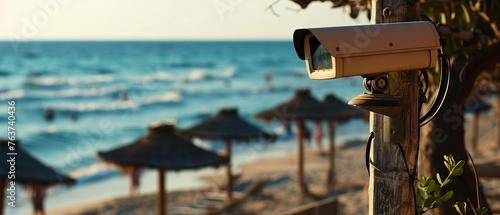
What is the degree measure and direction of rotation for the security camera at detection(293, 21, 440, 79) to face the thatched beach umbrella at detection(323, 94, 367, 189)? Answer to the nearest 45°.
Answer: approximately 135° to its right

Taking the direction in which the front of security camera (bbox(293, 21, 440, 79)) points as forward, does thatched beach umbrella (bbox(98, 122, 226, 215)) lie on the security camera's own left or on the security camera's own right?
on the security camera's own right

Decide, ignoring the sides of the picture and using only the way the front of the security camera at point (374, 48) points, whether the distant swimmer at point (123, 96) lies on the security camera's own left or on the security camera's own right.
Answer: on the security camera's own right

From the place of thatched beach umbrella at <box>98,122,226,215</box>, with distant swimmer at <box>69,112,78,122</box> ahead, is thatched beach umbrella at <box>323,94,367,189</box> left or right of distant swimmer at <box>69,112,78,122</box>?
right

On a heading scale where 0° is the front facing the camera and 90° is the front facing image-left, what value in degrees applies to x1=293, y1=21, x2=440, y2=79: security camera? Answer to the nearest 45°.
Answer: approximately 45°

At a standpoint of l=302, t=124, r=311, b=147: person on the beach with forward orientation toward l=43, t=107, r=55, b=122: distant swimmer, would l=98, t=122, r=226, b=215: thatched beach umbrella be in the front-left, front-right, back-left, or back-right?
back-left

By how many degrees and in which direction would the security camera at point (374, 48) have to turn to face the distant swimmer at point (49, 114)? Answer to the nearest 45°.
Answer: approximately 90° to its right

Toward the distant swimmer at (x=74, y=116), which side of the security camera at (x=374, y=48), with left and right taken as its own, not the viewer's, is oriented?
right

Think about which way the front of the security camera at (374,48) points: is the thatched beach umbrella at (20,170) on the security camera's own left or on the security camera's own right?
on the security camera's own right

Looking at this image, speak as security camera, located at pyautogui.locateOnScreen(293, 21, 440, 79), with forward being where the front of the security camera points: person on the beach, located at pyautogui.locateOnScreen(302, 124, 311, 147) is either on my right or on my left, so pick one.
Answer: on my right

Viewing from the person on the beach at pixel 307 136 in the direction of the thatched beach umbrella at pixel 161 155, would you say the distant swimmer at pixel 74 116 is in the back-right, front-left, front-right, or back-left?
back-right

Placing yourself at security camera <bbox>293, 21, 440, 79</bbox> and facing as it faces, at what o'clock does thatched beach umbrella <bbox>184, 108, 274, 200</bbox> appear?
The thatched beach umbrella is roughly at 4 o'clock from the security camera.

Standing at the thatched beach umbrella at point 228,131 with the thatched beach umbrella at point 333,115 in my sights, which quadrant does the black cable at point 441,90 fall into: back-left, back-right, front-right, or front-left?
back-right
